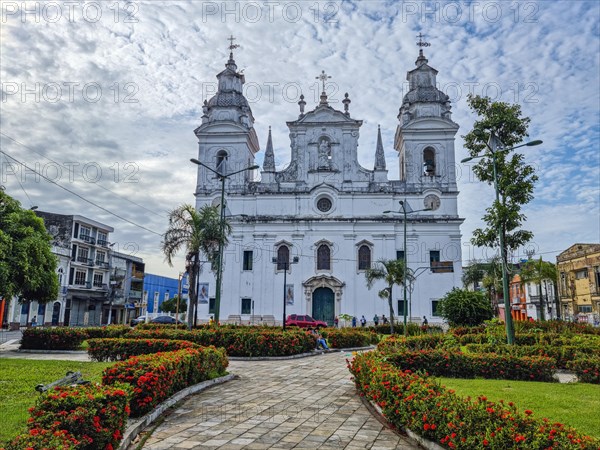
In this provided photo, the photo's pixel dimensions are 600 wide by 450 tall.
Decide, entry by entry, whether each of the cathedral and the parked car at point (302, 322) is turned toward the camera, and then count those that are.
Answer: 1

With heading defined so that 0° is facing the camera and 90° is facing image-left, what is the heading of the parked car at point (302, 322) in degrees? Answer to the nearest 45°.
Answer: approximately 270°

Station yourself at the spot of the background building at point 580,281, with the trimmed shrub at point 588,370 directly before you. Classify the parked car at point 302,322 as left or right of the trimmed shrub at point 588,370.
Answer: right

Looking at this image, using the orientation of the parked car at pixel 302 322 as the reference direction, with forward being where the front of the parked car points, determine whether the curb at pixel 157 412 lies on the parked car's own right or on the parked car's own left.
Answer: on the parked car's own right

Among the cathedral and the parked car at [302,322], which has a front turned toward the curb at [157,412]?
the cathedral

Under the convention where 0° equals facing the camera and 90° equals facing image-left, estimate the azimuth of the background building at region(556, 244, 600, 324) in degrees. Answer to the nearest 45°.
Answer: approximately 45°

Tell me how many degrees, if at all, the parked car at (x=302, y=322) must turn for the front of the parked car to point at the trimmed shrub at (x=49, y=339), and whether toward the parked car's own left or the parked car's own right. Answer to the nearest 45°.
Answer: approximately 135° to the parked car's own right

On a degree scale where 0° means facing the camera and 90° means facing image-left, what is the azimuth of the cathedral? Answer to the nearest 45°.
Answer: approximately 0°

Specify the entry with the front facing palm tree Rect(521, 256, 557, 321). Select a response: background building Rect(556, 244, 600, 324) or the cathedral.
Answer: the background building

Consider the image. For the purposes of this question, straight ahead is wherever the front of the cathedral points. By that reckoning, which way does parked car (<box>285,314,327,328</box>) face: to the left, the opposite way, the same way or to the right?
to the left

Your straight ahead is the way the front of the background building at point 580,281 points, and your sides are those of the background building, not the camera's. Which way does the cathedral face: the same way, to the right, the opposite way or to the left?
to the left
